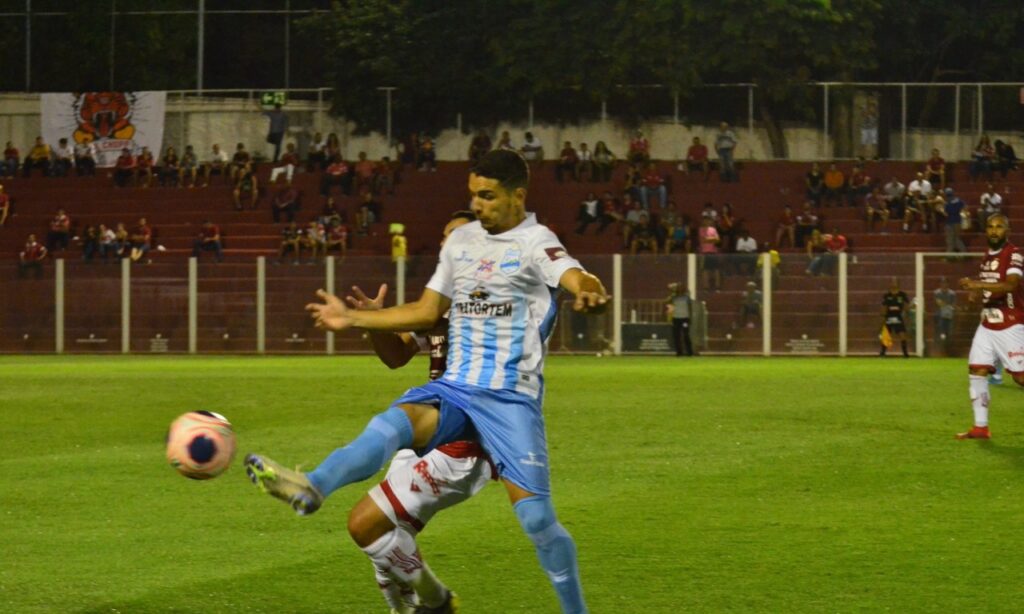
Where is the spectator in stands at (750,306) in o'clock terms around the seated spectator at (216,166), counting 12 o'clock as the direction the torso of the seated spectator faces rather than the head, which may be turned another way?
The spectator in stands is roughly at 9 o'clock from the seated spectator.

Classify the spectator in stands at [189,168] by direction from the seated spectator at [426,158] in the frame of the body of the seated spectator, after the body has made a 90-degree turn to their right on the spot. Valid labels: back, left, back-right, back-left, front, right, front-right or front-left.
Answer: front

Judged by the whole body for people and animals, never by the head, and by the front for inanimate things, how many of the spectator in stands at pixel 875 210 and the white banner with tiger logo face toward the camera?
2

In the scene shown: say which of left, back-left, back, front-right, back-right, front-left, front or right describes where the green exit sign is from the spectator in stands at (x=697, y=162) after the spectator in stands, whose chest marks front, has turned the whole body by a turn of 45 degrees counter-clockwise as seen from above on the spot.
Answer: back-right

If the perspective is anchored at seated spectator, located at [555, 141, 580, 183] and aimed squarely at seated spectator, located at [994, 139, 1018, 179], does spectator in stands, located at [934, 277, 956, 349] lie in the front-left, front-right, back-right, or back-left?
front-right

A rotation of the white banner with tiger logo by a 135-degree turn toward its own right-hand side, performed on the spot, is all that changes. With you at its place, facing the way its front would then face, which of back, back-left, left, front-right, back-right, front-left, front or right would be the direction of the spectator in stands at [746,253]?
back

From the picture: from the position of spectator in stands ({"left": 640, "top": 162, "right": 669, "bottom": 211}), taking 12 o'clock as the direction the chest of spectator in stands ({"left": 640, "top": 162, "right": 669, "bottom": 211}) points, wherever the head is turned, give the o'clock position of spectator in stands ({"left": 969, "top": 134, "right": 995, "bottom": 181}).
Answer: spectator in stands ({"left": 969, "top": 134, "right": 995, "bottom": 181}) is roughly at 9 o'clock from spectator in stands ({"left": 640, "top": 162, "right": 669, "bottom": 211}).

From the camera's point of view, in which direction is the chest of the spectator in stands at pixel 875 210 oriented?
toward the camera

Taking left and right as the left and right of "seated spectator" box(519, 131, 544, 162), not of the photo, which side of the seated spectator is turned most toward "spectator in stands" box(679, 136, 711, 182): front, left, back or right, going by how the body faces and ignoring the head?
left

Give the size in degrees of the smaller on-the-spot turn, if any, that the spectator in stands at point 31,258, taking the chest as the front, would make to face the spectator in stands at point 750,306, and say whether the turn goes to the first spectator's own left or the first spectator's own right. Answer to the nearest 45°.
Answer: approximately 45° to the first spectator's own left

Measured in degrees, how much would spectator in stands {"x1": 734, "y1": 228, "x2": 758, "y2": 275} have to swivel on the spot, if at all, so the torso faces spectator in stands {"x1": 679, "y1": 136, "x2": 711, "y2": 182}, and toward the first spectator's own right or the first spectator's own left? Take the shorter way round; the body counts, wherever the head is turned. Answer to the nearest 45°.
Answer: approximately 180°

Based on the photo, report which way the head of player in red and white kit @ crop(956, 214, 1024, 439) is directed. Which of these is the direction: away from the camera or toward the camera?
toward the camera

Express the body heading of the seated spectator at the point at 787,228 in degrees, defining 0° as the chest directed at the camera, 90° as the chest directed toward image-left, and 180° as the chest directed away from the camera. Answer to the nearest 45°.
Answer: approximately 0°

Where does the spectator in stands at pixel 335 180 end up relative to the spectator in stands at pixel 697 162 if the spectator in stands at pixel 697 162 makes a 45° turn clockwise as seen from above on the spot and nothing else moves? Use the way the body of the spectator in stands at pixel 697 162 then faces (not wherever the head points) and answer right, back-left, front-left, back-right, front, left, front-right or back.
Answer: front-right

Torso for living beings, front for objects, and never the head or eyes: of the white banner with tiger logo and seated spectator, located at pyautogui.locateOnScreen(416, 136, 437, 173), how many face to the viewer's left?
0

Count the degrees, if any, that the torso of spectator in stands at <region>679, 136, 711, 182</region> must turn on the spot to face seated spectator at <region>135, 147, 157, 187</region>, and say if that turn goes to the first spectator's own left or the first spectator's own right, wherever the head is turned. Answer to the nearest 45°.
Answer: approximately 90° to the first spectator's own right

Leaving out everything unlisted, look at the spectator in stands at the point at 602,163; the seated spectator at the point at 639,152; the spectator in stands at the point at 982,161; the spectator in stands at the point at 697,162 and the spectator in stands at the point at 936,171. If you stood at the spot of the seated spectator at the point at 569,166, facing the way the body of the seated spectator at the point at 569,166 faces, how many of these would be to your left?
5

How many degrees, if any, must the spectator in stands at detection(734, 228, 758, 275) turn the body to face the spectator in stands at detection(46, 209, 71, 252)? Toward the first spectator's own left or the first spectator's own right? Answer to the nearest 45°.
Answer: approximately 90° to the first spectator's own right
